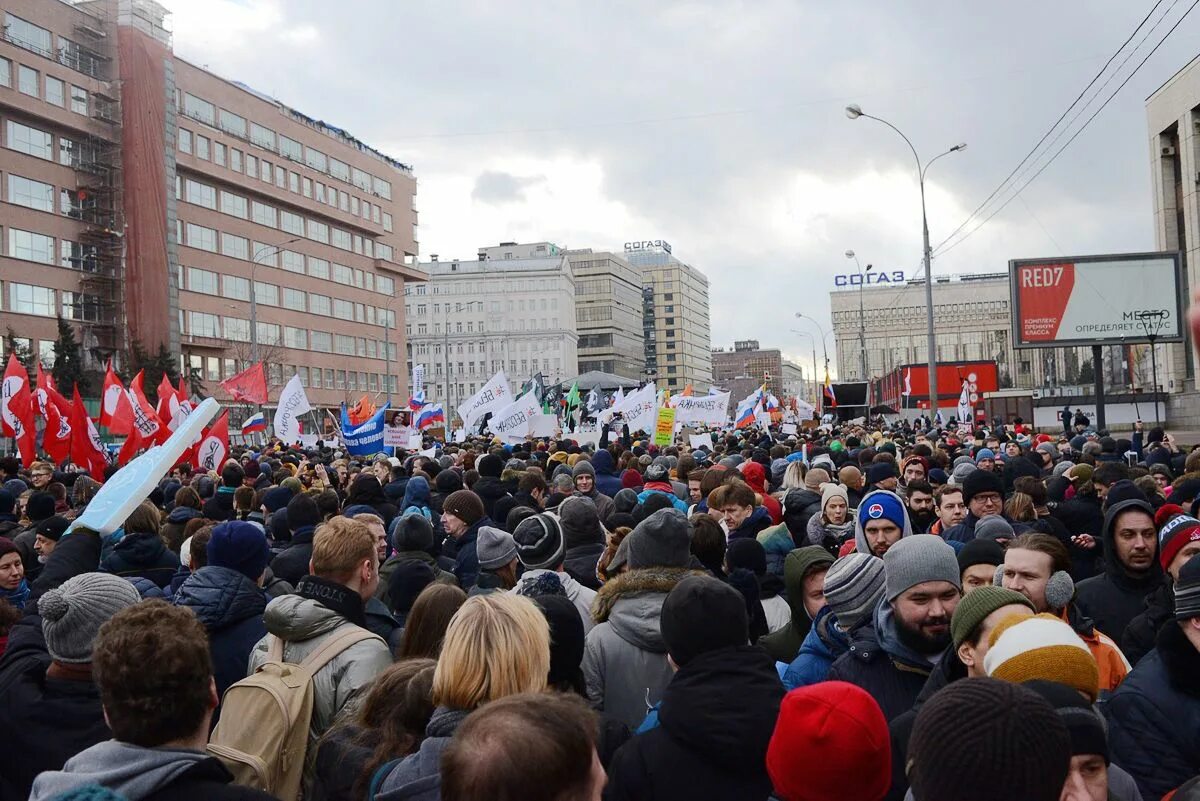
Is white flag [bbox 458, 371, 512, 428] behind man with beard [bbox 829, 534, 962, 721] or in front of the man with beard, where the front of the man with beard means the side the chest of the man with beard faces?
behind

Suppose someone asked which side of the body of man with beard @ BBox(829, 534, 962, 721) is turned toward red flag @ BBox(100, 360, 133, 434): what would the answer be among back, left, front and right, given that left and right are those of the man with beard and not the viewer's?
back

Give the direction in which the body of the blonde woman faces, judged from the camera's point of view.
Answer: away from the camera

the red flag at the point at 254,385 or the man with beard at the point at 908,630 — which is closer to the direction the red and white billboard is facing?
the man with beard

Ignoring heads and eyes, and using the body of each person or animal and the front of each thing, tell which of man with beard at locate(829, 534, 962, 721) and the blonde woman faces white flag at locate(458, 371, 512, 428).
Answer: the blonde woman

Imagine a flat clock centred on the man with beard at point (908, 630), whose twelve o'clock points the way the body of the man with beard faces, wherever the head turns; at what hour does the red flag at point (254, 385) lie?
The red flag is roughly at 6 o'clock from the man with beard.

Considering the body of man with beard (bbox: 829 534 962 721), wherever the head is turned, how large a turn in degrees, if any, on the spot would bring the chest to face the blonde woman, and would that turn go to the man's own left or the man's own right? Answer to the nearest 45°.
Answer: approximately 90° to the man's own right

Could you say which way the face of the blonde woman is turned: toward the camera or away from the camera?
away from the camera

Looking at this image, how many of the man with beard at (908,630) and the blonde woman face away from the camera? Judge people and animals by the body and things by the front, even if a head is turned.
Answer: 1

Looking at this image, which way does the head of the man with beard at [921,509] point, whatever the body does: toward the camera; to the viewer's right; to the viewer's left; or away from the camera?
toward the camera

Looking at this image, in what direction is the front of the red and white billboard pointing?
toward the camera

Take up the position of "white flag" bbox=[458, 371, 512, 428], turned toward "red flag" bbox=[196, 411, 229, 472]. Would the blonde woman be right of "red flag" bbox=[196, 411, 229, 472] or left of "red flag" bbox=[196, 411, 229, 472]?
left

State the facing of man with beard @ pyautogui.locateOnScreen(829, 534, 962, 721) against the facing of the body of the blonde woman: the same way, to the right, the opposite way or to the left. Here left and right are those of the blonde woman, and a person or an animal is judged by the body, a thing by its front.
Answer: the opposite way

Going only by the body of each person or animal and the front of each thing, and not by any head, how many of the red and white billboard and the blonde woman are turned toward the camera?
1

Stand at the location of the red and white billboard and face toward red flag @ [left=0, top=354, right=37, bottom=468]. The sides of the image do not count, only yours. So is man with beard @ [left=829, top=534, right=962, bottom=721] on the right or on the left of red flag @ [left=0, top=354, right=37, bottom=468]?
left

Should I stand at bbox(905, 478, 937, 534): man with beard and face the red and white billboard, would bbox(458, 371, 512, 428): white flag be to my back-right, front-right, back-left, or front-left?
front-left
